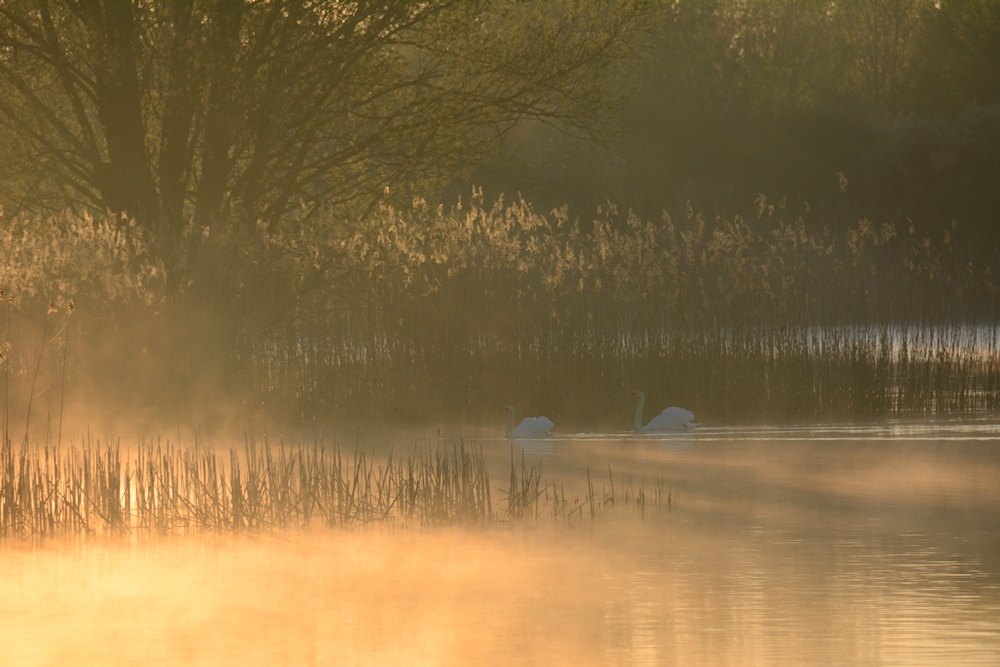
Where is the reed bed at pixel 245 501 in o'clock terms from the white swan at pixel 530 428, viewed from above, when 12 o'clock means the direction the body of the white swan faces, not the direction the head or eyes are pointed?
The reed bed is roughly at 10 o'clock from the white swan.

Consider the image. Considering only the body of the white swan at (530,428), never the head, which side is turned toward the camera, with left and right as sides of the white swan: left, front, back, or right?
left

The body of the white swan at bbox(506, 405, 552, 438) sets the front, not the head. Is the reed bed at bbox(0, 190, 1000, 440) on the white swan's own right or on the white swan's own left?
on the white swan's own right

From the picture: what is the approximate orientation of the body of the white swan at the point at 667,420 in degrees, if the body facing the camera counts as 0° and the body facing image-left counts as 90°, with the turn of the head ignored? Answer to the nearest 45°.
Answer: approximately 90°

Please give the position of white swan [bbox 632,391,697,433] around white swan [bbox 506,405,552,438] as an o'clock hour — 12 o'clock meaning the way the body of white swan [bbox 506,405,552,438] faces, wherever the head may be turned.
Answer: white swan [bbox 632,391,697,433] is roughly at 5 o'clock from white swan [bbox 506,405,552,438].

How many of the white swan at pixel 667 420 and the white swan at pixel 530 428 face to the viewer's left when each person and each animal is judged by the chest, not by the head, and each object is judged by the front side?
2
